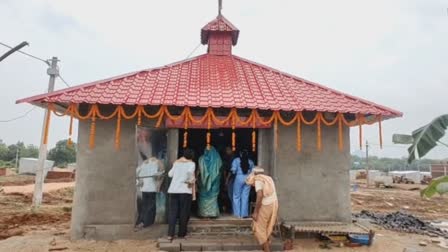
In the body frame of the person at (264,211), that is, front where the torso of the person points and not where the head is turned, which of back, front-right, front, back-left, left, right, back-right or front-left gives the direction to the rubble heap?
right

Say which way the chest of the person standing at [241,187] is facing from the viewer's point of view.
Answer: away from the camera

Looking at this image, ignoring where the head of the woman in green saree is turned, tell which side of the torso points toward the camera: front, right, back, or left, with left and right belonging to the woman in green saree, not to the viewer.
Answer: back

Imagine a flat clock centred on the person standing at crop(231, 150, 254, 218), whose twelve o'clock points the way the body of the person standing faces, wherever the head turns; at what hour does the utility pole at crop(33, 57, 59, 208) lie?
The utility pole is roughly at 10 o'clock from the person standing.

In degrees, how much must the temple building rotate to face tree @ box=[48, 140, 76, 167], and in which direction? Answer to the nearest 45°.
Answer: approximately 135° to its right

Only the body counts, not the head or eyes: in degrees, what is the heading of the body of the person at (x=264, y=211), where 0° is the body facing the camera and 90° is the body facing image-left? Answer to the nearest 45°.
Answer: approximately 135°

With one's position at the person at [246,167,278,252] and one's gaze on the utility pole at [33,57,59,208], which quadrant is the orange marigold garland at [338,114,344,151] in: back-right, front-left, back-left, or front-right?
back-right

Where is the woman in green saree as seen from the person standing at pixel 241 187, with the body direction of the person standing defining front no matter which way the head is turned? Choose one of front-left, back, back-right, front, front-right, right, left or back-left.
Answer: left

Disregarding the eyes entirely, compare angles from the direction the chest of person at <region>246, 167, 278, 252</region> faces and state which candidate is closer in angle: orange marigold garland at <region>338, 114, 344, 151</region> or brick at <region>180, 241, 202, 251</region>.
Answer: the brick

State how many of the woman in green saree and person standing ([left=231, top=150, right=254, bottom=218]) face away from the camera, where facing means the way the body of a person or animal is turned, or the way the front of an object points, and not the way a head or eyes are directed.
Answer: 2

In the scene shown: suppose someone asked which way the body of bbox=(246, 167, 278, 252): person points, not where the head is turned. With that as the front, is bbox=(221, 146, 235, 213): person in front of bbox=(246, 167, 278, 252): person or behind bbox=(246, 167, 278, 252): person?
in front
